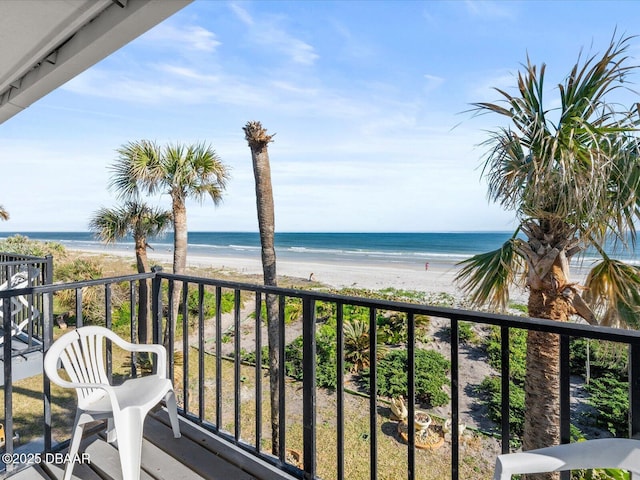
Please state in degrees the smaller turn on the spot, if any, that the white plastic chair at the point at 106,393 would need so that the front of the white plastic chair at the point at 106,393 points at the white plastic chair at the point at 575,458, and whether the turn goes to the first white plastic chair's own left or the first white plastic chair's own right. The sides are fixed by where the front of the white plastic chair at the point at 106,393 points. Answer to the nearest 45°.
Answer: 0° — it already faces it

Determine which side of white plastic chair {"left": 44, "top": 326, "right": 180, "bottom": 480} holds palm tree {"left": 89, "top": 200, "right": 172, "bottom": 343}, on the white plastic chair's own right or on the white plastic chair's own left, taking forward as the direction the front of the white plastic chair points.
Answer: on the white plastic chair's own left

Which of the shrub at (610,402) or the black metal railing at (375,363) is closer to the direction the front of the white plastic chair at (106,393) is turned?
the black metal railing

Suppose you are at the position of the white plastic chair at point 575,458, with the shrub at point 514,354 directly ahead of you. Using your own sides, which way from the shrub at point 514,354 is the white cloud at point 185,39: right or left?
left

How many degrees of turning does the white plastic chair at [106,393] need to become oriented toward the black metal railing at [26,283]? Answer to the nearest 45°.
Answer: approximately 135° to its left

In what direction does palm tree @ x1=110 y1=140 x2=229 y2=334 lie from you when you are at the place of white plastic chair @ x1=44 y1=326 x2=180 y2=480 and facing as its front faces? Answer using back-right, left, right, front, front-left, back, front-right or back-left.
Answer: back-left

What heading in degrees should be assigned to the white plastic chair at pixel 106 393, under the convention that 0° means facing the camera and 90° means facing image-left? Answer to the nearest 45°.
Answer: approximately 315°
